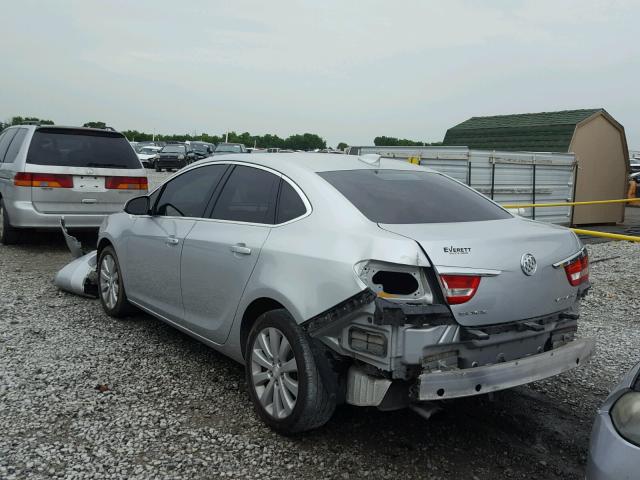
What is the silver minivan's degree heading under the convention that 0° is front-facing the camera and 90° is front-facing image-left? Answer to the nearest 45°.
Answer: approximately 135°

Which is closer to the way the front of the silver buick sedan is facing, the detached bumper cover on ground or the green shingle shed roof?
the detached bumper cover on ground

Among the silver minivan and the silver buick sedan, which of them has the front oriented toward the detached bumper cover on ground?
the silver buick sedan

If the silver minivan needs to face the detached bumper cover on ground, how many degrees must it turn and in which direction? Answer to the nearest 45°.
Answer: approximately 135° to its left

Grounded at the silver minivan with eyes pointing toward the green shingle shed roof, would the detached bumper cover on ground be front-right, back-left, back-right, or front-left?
back-right

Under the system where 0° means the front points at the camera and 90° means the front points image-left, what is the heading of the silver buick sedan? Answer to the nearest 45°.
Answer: approximately 135°

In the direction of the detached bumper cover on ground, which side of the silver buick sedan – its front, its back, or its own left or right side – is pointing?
front

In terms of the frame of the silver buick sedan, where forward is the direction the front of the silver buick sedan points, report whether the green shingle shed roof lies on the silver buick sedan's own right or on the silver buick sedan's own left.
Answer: on the silver buick sedan's own right

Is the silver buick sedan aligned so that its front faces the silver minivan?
yes

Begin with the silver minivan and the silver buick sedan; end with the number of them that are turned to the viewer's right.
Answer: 0

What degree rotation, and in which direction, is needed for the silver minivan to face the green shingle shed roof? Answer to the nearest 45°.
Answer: approximately 90° to its right

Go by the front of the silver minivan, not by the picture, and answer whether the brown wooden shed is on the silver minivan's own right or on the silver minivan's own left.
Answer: on the silver minivan's own right

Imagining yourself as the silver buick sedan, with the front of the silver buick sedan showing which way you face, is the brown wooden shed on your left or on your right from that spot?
on your right
